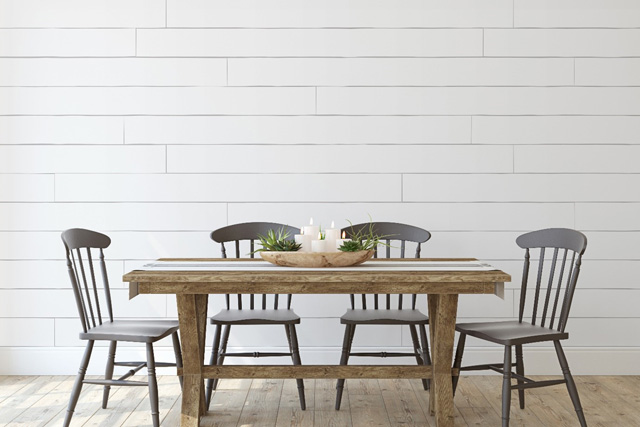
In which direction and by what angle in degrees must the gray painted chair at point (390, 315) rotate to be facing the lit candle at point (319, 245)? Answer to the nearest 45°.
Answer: approximately 45° to its right

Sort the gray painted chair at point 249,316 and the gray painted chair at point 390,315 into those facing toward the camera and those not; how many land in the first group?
2

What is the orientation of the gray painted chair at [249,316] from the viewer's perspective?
toward the camera

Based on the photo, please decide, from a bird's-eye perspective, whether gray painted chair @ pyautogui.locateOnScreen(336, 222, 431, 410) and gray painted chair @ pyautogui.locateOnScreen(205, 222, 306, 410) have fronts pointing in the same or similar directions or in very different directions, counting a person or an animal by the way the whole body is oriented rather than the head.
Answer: same or similar directions

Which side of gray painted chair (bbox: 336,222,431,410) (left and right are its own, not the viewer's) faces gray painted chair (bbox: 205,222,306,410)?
right

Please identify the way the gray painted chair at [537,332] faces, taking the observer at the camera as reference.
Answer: facing the viewer and to the left of the viewer

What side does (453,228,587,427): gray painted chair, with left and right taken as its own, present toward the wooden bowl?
front

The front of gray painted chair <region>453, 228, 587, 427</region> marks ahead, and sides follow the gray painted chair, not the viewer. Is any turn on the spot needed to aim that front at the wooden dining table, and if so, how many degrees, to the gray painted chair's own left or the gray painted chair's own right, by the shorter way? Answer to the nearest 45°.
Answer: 0° — it already faces it

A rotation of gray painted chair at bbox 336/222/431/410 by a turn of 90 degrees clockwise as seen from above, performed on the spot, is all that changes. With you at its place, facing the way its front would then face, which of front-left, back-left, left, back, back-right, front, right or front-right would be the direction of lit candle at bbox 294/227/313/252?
front-left
